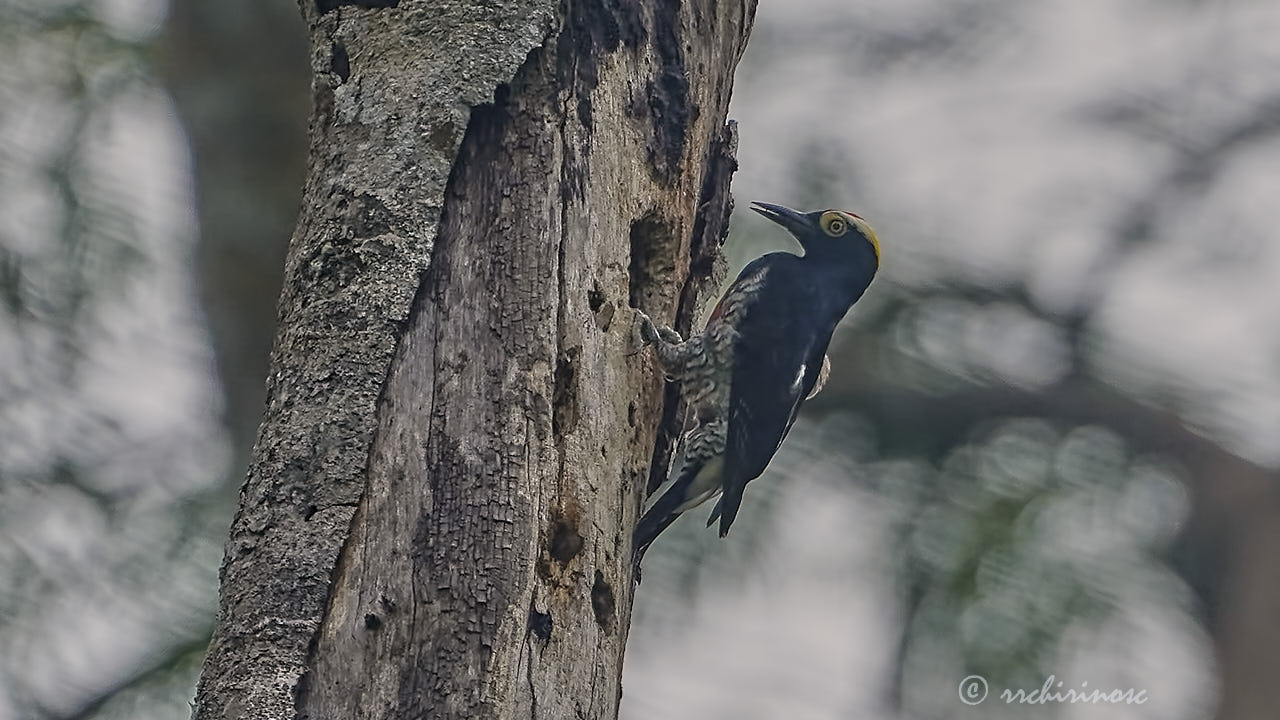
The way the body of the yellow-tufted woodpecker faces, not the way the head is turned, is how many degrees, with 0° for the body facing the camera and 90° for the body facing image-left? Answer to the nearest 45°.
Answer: approximately 90°
